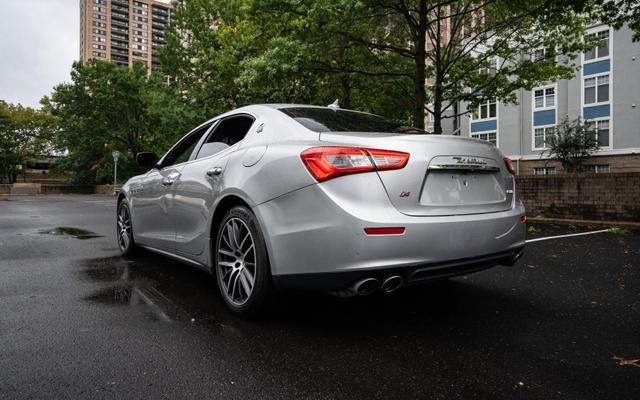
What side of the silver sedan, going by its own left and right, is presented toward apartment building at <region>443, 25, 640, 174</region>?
right

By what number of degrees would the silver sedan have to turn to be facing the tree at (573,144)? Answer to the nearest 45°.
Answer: approximately 90° to its right

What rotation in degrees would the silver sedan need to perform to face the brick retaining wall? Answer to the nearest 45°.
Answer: approximately 90° to its right

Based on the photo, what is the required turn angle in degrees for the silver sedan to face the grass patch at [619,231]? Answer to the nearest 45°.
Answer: approximately 90° to its right

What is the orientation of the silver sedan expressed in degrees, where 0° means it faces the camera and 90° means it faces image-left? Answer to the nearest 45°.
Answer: approximately 135°

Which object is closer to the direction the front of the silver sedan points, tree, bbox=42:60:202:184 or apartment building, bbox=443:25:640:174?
the tree
